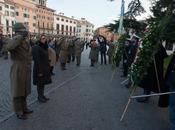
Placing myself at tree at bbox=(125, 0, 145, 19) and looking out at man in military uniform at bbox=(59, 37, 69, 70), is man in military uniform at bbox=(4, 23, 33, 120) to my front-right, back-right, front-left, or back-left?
front-left

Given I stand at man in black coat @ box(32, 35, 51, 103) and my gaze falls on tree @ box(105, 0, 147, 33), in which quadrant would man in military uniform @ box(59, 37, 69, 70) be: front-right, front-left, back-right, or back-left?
front-left

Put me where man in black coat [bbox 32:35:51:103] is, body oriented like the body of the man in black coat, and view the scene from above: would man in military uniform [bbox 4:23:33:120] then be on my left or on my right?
on my right

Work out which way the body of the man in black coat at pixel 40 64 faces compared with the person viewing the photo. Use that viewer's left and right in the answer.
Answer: facing the viewer and to the right of the viewer

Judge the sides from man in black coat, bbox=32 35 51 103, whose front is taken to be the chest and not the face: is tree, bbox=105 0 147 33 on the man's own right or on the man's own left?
on the man's own left

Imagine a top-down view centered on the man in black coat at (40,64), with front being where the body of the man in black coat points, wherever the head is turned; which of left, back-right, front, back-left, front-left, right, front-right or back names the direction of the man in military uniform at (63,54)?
back-left

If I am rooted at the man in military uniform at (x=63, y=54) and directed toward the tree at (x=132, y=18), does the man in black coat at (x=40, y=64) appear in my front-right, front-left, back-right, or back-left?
back-right

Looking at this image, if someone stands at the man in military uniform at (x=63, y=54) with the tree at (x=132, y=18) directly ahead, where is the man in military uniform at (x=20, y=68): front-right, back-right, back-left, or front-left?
back-right
